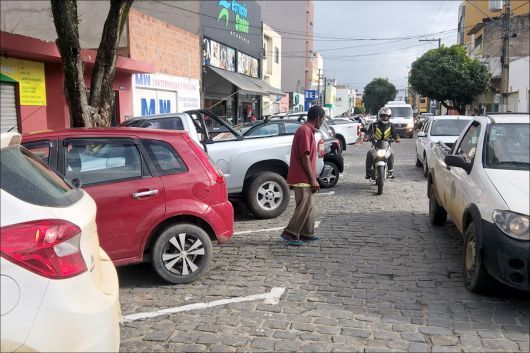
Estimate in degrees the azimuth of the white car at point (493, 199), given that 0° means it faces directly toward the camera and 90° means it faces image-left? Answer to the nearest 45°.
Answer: approximately 315°

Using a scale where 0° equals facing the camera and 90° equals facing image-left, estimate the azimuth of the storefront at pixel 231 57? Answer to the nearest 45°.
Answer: approximately 315°

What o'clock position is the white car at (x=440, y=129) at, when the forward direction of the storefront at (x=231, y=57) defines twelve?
The white car is roughly at 1 o'clock from the storefront.

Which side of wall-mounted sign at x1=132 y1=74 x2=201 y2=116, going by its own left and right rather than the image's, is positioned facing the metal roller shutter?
right

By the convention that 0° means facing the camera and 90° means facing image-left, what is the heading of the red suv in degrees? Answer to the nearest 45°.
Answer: approximately 90°

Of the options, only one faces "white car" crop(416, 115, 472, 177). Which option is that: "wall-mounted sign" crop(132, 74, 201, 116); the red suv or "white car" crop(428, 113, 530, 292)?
the wall-mounted sign

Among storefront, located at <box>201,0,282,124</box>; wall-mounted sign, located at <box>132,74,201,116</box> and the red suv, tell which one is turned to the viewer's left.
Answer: the red suv

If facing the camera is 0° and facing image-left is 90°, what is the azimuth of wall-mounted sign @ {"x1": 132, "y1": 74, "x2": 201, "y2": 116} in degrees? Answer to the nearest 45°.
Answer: approximately 315°

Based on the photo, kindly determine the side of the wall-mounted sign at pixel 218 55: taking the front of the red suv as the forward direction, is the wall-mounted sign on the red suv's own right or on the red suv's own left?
on the red suv's own right

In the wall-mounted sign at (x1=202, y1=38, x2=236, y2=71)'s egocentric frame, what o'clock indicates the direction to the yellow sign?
The yellow sign is roughly at 2 o'clock from the wall-mounted sign.

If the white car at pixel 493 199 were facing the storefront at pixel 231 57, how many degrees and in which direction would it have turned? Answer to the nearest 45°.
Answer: approximately 180°
